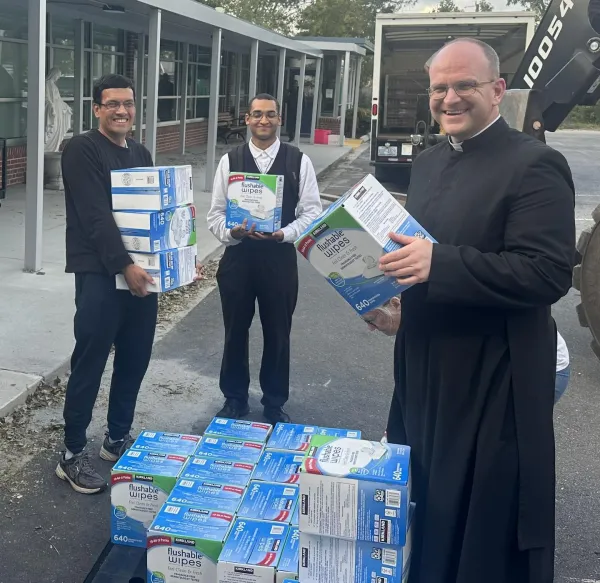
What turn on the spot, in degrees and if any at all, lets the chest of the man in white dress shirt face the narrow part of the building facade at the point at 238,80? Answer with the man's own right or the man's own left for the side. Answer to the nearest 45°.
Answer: approximately 180°

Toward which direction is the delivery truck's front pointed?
away from the camera

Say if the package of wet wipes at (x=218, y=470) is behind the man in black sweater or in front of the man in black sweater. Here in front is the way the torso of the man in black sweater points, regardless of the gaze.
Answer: in front

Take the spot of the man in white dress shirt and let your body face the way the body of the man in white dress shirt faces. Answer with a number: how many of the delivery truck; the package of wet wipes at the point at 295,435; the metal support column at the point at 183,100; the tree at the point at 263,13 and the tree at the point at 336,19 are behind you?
4

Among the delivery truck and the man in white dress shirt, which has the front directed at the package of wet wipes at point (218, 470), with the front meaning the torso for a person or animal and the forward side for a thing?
the man in white dress shirt

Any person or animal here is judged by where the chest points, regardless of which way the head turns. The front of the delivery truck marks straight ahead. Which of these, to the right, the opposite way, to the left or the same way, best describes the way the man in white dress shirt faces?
the opposite way

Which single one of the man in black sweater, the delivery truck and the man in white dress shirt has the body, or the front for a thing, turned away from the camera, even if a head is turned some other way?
the delivery truck

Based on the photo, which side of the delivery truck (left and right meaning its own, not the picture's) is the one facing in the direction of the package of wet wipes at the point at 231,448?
back

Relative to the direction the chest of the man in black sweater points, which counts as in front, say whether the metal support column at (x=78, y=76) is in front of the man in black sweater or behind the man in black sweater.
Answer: behind

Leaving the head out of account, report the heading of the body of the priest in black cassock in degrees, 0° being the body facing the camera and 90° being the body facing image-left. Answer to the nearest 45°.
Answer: approximately 45°

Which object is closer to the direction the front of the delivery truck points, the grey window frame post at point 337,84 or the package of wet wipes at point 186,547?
the grey window frame post

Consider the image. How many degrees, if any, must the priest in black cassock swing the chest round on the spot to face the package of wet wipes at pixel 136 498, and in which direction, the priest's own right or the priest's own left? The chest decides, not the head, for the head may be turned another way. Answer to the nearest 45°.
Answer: approximately 45° to the priest's own right

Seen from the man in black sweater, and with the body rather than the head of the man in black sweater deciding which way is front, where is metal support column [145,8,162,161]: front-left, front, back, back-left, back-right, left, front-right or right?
back-left
